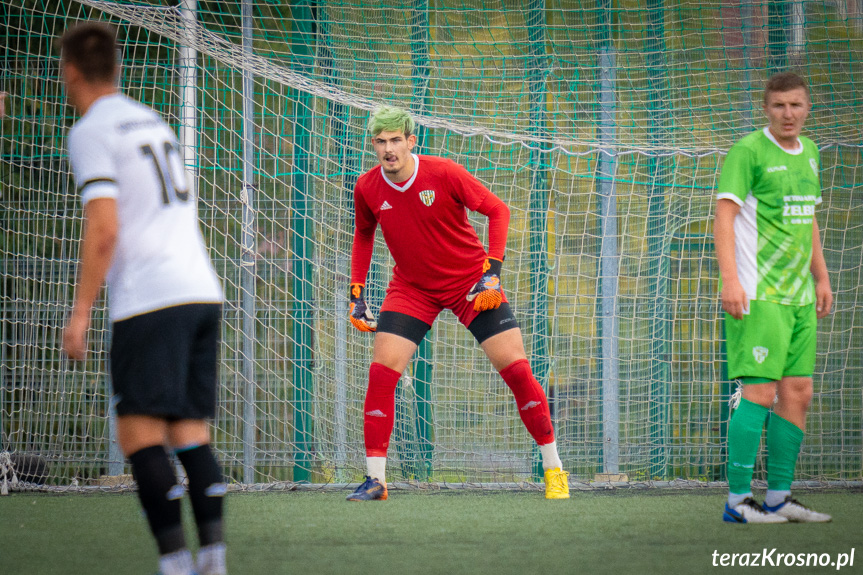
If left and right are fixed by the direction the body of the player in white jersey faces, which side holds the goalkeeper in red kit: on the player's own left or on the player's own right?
on the player's own right

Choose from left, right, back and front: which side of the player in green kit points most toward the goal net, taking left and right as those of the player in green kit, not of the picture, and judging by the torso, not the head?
back

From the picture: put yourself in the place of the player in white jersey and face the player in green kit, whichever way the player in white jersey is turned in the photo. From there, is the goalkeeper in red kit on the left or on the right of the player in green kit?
left

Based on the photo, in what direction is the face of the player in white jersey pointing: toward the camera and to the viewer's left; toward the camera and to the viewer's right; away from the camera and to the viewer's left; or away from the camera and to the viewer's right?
away from the camera and to the viewer's left

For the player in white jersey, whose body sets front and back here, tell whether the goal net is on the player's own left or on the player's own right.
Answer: on the player's own right

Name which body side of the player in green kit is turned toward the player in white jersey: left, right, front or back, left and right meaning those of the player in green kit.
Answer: right

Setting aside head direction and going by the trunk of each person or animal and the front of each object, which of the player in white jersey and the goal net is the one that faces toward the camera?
the goal net

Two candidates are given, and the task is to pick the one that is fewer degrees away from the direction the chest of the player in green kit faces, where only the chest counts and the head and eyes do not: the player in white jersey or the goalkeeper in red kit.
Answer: the player in white jersey

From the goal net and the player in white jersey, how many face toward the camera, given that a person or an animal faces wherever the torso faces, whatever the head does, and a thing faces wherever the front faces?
1

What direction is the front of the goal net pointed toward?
toward the camera

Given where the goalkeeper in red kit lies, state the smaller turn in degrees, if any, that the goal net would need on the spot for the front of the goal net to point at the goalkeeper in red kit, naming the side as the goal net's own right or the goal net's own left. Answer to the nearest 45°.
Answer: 0° — it already faces them

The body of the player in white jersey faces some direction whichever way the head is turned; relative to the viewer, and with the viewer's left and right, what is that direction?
facing away from the viewer and to the left of the viewer

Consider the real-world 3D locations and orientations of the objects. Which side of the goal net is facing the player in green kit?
front

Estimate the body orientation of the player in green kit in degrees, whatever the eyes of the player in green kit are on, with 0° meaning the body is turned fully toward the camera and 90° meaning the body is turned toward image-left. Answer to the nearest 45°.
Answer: approximately 315°
